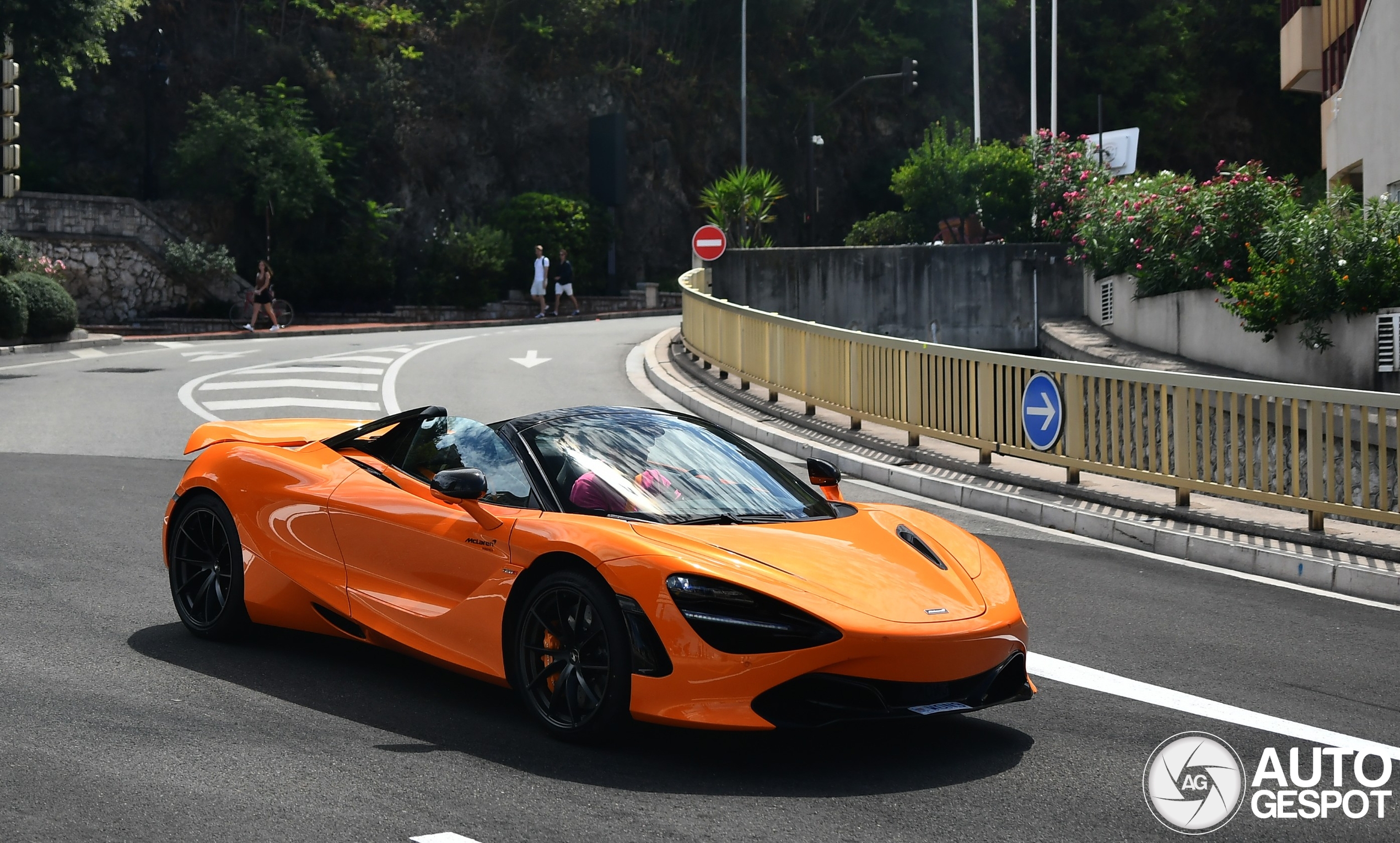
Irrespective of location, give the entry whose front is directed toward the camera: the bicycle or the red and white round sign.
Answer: the red and white round sign

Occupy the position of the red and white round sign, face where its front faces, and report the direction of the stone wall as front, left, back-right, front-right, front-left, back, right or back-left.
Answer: back-right

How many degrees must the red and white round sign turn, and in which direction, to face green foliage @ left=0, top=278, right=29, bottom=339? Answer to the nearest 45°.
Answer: approximately 90° to its right

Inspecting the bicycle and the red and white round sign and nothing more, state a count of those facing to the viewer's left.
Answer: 1

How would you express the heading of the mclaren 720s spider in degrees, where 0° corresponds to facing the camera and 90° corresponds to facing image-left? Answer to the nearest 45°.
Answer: approximately 315°

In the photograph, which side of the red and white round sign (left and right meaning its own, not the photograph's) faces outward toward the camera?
front

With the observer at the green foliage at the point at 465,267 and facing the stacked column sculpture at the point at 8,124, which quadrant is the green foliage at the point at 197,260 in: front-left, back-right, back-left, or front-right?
front-right

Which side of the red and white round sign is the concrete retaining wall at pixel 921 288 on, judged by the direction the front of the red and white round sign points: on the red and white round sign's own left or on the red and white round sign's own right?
on the red and white round sign's own left
